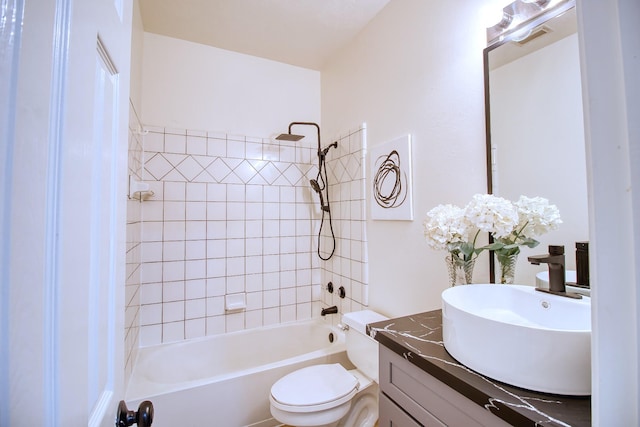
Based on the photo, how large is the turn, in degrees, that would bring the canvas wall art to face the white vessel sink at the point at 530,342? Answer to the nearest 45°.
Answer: approximately 45° to its left

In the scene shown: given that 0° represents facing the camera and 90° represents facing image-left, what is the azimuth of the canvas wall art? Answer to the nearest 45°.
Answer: approximately 45°

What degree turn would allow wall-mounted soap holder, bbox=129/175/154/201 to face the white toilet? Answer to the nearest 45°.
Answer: approximately 45° to its right

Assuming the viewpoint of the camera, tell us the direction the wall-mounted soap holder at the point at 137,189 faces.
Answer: facing to the right of the viewer

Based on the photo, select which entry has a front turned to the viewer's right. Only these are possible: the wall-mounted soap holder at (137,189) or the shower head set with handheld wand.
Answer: the wall-mounted soap holder
